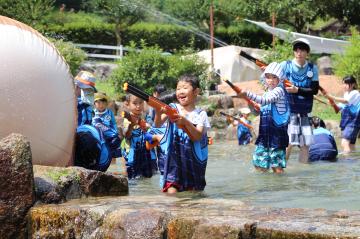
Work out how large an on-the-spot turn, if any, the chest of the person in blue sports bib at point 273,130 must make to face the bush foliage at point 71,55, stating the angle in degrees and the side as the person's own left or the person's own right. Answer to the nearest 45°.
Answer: approximately 90° to the person's own right

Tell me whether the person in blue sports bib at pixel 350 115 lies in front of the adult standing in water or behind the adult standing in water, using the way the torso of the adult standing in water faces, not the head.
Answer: behind

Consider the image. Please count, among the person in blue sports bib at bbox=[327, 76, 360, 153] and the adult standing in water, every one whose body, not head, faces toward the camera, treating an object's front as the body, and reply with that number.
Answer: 1

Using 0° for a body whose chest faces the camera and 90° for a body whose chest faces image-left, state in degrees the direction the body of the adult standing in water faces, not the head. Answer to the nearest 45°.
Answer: approximately 0°

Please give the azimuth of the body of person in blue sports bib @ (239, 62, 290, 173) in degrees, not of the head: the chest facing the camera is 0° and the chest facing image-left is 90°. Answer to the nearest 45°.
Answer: approximately 45°

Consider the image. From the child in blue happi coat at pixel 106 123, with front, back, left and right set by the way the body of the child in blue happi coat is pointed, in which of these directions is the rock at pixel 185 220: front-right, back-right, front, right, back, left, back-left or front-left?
front-left

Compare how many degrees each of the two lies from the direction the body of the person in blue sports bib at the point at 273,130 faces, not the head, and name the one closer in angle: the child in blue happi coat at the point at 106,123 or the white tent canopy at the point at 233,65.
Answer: the child in blue happi coat

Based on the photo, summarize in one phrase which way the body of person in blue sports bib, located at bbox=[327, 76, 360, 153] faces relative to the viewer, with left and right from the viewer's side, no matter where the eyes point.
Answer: facing to the left of the viewer

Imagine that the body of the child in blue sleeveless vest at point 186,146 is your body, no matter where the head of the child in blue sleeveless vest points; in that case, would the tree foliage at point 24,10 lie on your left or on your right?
on your right

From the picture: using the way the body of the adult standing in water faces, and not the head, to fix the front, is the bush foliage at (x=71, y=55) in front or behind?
behind
